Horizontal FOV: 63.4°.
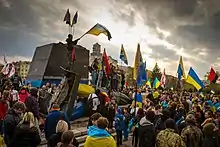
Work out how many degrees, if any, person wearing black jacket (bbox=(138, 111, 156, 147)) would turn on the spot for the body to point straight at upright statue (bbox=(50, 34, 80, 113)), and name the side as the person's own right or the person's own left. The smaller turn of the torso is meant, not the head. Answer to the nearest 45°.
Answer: approximately 90° to the person's own left

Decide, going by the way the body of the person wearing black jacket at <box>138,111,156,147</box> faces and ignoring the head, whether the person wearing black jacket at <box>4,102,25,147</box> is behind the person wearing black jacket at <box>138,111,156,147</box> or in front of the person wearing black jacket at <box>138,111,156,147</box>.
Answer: behind

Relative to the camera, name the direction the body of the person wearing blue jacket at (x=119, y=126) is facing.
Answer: away from the camera

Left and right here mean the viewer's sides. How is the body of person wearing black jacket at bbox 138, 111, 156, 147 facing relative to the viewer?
facing away from the viewer and to the right of the viewer

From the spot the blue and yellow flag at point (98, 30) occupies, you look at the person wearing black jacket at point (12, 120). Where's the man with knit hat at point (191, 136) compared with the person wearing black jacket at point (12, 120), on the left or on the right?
left
